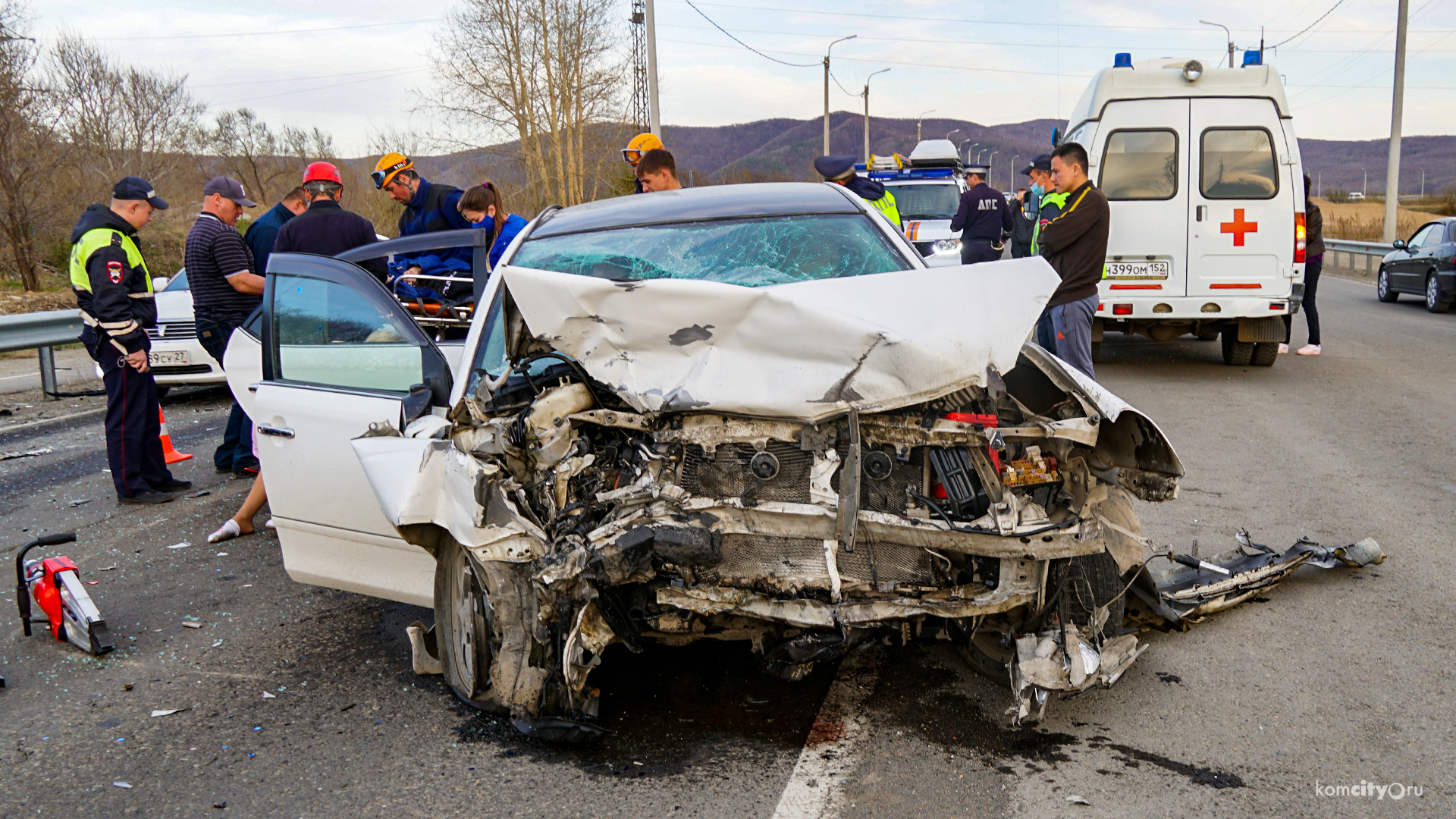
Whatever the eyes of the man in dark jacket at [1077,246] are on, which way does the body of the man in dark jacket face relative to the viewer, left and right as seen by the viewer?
facing to the left of the viewer

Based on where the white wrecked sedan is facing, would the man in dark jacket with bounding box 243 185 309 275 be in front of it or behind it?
behind

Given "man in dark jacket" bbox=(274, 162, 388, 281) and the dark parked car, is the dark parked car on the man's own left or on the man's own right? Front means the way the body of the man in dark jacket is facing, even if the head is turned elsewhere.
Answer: on the man's own right

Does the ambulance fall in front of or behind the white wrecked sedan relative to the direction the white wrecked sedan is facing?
behind

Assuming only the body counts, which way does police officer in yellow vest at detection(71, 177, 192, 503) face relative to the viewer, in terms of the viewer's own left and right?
facing to the right of the viewer

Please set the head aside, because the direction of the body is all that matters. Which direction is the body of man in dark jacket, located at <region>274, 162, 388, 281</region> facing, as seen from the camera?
away from the camera

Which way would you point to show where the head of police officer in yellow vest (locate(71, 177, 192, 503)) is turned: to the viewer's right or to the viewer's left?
to the viewer's right

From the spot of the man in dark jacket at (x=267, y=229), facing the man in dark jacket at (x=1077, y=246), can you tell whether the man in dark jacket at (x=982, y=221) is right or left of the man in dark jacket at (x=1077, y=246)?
left
